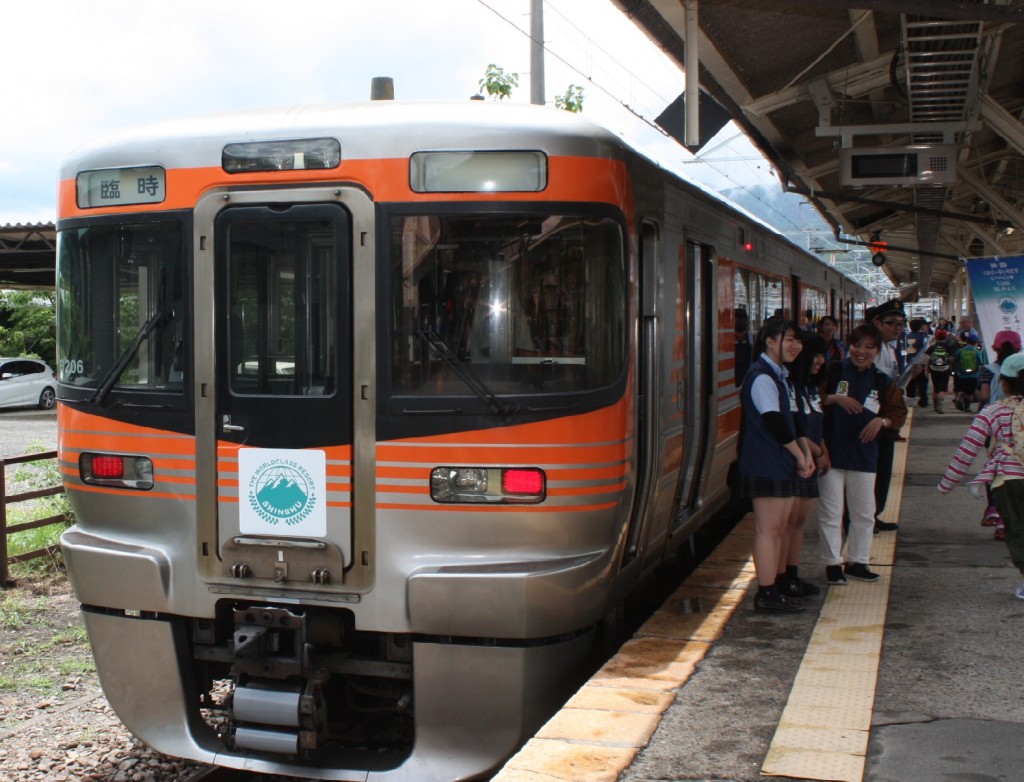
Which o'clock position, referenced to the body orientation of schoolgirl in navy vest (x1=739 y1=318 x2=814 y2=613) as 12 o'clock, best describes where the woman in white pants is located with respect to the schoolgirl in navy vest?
The woman in white pants is roughly at 10 o'clock from the schoolgirl in navy vest.

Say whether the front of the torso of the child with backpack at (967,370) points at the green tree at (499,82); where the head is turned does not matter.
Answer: no

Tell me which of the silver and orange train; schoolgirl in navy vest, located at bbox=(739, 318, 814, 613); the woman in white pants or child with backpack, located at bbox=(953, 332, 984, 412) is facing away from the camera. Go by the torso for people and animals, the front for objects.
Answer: the child with backpack

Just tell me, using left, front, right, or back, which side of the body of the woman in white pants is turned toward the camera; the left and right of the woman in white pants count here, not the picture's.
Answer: front

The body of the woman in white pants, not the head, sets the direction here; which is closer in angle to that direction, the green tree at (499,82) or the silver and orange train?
the silver and orange train

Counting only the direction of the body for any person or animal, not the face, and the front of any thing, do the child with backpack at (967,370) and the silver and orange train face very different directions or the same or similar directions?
very different directions

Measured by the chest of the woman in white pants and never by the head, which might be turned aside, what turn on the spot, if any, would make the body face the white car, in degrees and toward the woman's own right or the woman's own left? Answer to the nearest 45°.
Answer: approximately 135° to the woman's own right

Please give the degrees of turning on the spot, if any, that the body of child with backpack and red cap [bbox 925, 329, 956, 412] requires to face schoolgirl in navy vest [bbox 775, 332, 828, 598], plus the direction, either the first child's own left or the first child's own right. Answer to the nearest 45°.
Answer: approximately 180°

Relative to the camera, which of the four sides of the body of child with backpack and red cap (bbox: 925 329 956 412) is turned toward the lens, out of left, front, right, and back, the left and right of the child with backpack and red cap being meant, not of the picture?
back

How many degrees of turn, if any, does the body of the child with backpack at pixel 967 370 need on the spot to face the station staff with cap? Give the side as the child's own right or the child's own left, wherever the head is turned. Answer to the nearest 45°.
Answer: approximately 180°
